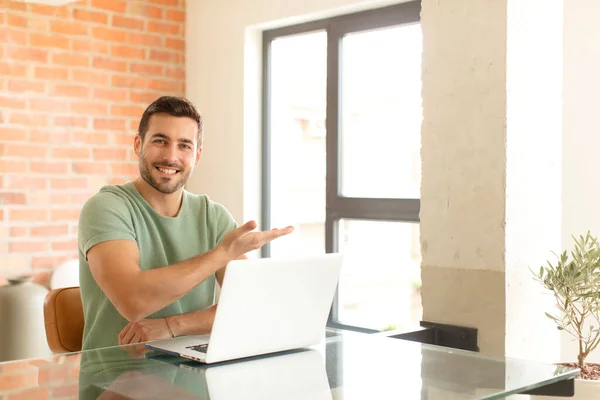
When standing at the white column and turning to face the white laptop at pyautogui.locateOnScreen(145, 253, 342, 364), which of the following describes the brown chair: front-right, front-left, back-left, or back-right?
front-right

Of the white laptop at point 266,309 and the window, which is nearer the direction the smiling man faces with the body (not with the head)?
the white laptop

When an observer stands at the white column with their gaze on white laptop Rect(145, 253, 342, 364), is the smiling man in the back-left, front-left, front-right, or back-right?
front-right

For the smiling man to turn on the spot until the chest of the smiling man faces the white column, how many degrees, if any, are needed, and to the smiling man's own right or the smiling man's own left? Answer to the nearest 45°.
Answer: approximately 45° to the smiling man's own left

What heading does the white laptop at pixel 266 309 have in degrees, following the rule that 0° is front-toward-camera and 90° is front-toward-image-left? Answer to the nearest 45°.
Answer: approximately 135°

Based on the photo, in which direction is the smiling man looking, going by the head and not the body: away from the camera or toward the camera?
toward the camera

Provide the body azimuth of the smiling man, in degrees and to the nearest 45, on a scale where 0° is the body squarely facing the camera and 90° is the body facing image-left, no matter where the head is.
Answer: approximately 315°

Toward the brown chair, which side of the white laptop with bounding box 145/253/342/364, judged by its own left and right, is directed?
front

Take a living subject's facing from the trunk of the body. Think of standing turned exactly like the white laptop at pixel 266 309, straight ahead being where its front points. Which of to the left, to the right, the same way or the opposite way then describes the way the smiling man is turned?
the opposite way

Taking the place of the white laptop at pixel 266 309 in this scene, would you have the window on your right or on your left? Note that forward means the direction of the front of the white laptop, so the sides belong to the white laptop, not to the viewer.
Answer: on your right
